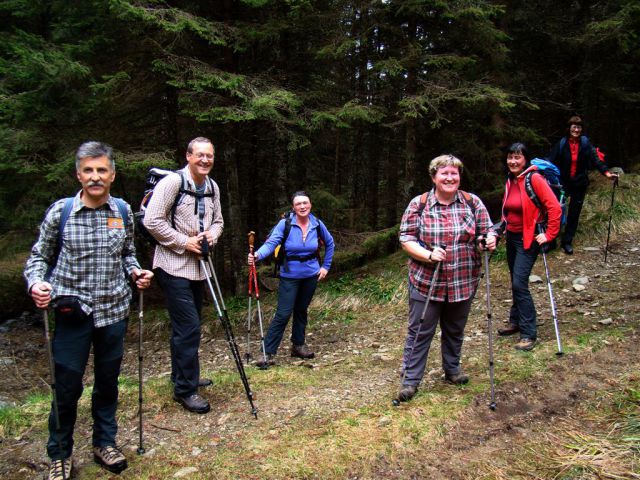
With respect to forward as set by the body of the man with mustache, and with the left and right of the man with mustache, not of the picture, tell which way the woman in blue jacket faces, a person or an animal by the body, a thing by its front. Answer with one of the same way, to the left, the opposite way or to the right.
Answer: the same way

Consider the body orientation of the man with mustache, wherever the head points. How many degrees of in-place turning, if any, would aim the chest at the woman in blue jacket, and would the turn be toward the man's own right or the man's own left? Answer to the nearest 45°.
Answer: approximately 135° to the man's own left

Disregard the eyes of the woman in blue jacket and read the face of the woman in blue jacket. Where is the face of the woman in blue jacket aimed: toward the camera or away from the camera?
toward the camera

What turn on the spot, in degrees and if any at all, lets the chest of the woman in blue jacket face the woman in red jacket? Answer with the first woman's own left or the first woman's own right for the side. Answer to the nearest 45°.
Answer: approximately 90° to the first woman's own left

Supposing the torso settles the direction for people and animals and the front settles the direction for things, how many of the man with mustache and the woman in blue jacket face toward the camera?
2

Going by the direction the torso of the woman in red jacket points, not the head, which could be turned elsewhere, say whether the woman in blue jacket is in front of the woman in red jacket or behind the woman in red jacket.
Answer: in front

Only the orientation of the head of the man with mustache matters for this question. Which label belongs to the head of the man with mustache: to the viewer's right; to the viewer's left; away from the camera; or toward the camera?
toward the camera

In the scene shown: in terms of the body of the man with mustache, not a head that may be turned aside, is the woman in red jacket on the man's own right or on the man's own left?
on the man's own left

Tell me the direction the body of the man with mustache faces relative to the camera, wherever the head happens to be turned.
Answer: toward the camera

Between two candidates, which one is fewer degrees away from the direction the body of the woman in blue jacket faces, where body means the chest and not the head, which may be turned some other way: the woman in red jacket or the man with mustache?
the man with mustache

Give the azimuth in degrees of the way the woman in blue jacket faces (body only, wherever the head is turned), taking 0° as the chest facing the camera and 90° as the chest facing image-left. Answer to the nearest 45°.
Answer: approximately 0°

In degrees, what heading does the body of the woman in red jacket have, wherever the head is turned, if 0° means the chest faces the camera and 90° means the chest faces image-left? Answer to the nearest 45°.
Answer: approximately 45°
